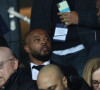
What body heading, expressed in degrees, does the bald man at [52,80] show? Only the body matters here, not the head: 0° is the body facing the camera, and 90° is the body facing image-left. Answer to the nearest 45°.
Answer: approximately 45°

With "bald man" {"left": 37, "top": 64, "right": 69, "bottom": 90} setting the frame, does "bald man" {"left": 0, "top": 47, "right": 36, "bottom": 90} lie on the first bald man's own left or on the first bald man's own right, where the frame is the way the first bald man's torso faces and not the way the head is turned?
on the first bald man's own right

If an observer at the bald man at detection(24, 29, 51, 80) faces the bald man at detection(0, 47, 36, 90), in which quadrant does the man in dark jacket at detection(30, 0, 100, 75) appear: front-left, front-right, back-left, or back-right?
back-left

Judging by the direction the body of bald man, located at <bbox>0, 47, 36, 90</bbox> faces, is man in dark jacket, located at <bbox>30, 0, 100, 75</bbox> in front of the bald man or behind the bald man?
behind

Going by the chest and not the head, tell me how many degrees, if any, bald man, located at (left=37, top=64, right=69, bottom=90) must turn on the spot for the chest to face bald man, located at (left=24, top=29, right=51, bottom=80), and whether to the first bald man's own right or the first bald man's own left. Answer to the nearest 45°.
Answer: approximately 135° to the first bald man's own right

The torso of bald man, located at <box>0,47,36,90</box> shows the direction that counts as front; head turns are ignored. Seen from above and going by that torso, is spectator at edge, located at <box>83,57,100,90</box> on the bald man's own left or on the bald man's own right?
on the bald man's own left

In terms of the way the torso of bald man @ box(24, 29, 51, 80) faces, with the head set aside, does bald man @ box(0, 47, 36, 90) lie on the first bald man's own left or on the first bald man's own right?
on the first bald man's own right

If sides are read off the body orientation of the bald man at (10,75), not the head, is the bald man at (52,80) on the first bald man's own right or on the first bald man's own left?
on the first bald man's own left
